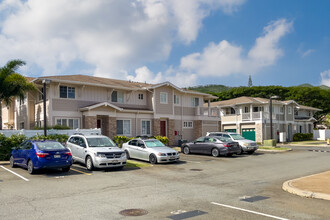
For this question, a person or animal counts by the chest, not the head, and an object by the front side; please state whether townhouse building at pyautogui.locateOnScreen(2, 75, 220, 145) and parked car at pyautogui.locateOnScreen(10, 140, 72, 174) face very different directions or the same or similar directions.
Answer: very different directions

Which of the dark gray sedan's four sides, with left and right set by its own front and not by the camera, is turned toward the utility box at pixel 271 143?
right

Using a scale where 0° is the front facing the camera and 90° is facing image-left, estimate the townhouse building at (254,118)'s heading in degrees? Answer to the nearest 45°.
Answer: approximately 315°

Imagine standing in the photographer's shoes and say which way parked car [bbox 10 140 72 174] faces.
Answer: facing away from the viewer and to the left of the viewer

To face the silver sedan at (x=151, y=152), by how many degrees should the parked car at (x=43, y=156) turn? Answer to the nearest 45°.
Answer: approximately 90° to its right
